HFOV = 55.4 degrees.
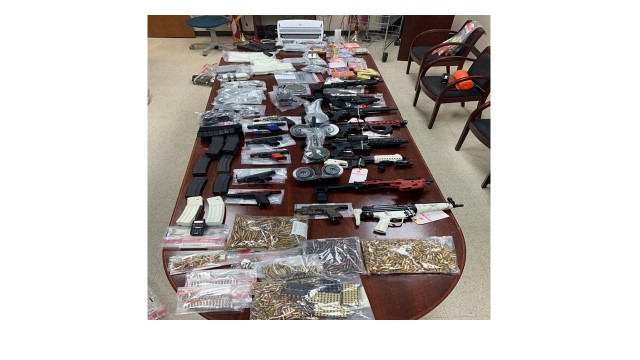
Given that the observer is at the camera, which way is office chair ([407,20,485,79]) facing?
facing the viewer and to the left of the viewer

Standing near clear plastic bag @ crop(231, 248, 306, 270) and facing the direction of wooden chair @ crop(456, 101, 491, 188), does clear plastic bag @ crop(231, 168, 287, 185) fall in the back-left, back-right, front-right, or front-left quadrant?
front-left

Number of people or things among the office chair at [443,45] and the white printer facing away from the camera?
0

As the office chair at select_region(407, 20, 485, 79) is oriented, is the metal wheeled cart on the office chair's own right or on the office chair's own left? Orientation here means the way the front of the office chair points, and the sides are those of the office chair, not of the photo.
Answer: on the office chair's own right

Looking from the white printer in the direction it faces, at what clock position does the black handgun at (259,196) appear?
The black handgun is roughly at 12 o'clock from the white printer.

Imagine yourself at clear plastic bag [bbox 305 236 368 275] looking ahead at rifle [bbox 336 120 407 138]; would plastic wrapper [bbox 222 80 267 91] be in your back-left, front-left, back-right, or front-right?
front-left

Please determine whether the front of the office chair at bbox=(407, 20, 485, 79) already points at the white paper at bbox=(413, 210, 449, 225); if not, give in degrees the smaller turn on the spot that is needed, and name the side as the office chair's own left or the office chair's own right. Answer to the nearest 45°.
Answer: approximately 45° to the office chair's own left

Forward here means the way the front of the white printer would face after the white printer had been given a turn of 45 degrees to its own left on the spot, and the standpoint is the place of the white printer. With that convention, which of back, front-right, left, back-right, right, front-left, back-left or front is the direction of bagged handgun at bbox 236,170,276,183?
front-right

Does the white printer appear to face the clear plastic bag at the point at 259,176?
yes

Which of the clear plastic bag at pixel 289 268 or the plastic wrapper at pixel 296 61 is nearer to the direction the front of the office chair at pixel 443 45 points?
the plastic wrapper

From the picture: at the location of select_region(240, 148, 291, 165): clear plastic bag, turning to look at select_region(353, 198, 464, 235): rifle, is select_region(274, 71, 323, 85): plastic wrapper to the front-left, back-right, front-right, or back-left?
back-left

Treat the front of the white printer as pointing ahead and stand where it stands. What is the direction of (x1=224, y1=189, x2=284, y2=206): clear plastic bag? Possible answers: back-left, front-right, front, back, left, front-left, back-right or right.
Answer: front

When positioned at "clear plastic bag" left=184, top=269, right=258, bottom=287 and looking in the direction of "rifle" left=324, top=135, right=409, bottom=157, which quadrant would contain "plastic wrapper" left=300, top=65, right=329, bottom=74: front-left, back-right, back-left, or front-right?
front-left

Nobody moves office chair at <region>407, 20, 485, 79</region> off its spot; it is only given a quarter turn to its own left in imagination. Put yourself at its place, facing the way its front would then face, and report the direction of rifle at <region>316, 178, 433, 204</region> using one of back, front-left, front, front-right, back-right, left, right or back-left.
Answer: front-right

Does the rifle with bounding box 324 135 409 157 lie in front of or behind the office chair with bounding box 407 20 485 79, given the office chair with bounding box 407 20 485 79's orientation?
in front

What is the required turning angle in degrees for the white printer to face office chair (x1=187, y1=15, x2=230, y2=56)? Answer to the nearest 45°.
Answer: approximately 135° to its right

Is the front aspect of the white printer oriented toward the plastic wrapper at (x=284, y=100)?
yes

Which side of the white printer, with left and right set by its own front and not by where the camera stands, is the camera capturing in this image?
front

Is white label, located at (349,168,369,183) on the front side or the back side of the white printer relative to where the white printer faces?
on the front side

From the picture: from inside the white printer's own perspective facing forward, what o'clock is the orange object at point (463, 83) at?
The orange object is roughly at 10 o'clock from the white printer.

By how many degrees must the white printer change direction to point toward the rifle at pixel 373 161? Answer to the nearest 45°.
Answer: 0° — it already faces it
